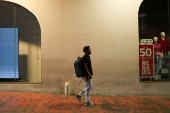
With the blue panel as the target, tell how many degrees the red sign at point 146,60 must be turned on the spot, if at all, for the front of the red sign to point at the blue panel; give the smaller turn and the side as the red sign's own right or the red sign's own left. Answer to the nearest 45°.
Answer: approximately 90° to the red sign's own right

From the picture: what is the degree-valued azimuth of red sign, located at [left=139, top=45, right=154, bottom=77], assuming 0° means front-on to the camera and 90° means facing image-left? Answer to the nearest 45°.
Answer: approximately 0°

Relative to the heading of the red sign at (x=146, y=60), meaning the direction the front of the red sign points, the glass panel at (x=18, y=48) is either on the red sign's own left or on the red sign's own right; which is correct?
on the red sign's own right
